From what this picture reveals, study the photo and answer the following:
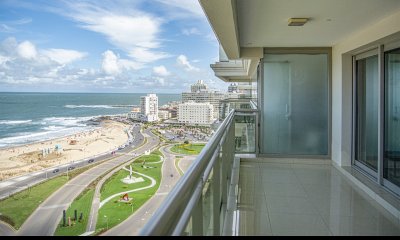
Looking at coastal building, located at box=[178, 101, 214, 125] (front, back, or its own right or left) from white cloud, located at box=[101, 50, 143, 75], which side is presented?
back

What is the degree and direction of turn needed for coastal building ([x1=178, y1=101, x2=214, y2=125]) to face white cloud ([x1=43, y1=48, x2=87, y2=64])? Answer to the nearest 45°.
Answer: approximately 135° to its right

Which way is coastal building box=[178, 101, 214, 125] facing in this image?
toward the camera

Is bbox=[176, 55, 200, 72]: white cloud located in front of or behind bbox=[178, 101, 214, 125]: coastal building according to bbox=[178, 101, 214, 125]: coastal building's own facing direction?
behind

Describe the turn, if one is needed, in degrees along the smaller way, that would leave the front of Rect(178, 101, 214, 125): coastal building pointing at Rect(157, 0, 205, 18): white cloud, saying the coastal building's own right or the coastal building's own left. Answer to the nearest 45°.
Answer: approximately 180°

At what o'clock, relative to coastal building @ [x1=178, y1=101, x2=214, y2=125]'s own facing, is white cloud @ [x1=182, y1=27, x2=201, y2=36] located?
The white cloud is roughly at 6 o'clock from the coastal building.

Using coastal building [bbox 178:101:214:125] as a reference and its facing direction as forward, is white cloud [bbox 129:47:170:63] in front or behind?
behind

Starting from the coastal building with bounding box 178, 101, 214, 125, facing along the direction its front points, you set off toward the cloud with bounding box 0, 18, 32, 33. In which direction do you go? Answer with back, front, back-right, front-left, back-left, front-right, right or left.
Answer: back-right
